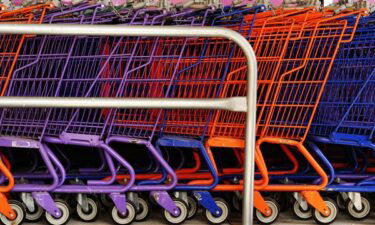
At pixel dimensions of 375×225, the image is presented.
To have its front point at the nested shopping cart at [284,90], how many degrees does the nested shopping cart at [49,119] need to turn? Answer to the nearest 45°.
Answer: approximately 180°

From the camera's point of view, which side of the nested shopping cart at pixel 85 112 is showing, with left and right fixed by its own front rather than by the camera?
left

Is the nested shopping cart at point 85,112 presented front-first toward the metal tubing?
no

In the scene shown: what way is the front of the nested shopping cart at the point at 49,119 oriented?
to the viewer's left
